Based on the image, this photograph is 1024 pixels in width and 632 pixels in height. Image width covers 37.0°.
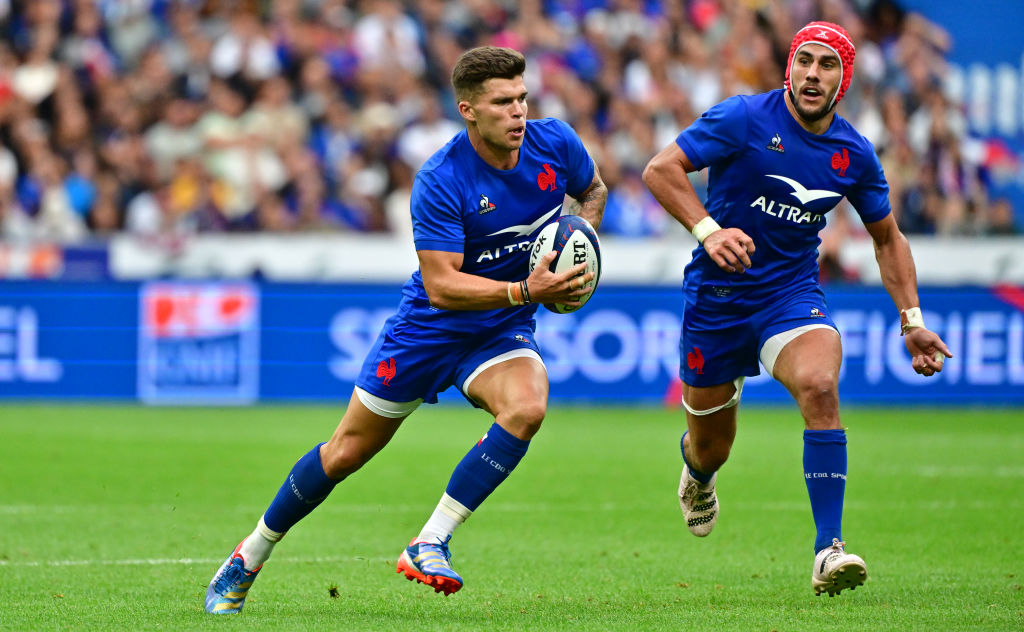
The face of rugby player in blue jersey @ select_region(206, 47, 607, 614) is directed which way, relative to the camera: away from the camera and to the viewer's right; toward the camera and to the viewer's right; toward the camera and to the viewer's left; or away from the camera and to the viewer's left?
toward the camera and to the viewer's right

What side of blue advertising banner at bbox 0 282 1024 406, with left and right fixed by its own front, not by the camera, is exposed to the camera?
front

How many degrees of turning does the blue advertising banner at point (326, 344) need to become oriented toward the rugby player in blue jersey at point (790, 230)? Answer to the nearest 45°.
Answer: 0° — it already faces them

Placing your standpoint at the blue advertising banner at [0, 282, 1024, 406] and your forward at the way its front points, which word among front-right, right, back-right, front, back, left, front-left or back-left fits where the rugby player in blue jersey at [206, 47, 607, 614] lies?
front

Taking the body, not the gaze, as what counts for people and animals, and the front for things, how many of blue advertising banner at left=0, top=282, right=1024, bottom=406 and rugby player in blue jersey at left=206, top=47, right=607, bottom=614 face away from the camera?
0

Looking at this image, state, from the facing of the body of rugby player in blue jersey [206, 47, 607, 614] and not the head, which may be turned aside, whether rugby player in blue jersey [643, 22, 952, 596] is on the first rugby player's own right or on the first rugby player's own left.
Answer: on the first rugby player's own left
